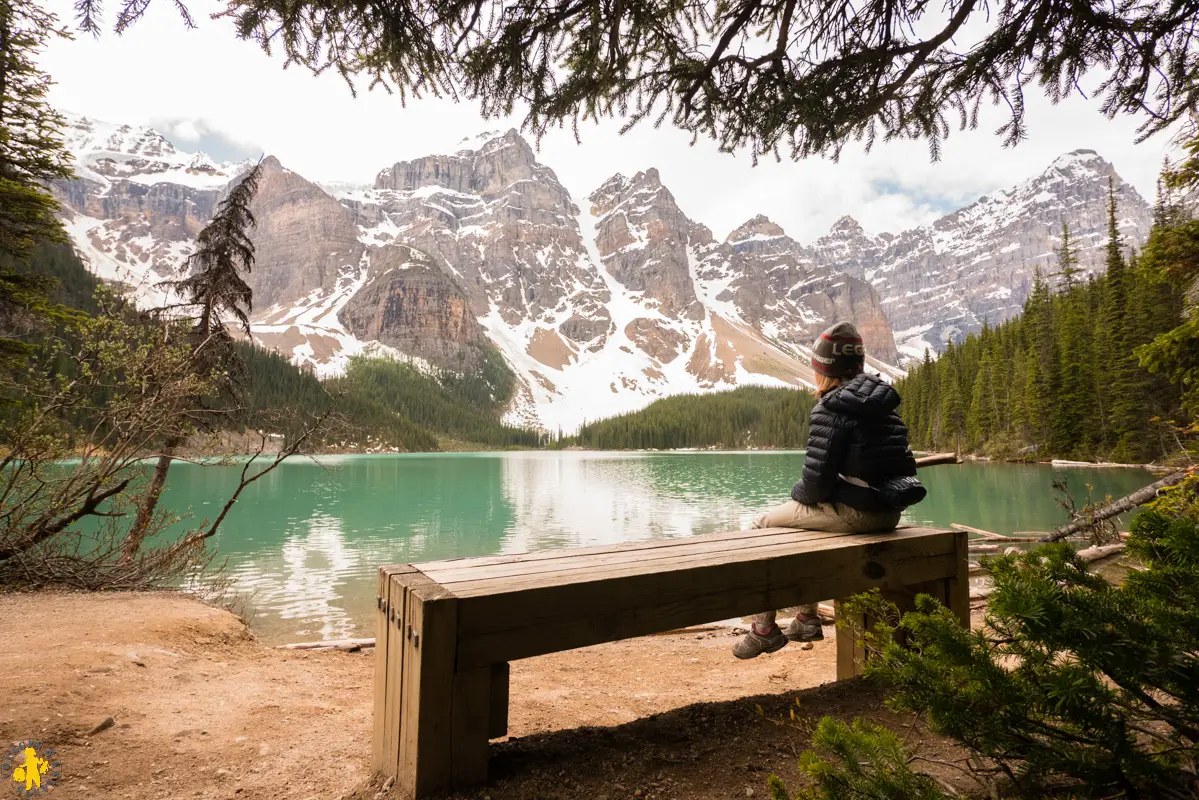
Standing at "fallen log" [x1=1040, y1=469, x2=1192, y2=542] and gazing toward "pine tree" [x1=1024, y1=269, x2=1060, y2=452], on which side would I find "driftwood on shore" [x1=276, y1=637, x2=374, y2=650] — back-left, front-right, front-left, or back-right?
back-left

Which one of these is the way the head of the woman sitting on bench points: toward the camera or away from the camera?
away from the camera

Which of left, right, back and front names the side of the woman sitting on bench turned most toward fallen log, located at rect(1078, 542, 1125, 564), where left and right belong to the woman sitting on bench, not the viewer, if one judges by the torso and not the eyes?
right

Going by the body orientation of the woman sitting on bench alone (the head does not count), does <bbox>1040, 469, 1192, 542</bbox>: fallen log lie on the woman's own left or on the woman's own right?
on the woman's own right

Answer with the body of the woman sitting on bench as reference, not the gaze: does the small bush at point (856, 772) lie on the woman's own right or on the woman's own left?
on the woman's own left

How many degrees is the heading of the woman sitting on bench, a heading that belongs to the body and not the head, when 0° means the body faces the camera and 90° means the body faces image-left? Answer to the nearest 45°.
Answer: approximately 135°

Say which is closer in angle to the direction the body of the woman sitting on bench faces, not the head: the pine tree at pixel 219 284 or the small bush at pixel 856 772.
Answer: the pine tree

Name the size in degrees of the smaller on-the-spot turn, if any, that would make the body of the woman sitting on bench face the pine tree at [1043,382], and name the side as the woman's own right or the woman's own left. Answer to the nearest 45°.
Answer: approximately 45° to the woman's own right

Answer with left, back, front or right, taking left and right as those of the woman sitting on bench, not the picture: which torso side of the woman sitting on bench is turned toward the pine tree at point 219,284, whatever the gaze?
front
